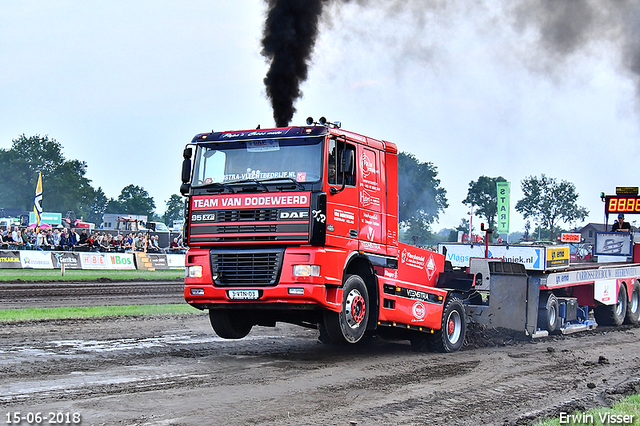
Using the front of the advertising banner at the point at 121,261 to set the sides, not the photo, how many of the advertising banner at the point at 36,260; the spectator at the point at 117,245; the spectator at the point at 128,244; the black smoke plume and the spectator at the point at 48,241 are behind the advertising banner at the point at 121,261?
2

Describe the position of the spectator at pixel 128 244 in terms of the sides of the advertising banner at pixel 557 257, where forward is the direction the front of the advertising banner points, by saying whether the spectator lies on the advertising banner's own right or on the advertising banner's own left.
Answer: on the advertising banner's own right

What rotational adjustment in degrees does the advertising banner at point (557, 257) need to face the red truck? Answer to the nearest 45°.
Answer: approximately 45° to its right

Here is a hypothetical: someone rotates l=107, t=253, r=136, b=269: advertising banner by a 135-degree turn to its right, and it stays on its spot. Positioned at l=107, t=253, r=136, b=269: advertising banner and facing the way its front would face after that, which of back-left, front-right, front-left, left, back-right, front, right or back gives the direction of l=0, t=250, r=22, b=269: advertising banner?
left

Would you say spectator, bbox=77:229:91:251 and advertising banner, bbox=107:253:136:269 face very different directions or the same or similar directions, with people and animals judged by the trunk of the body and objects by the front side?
same or similar directions

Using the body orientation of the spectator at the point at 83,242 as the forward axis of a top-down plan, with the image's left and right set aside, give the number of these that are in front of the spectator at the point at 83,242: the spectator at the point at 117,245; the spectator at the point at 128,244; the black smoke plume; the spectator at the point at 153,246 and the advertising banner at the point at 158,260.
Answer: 1

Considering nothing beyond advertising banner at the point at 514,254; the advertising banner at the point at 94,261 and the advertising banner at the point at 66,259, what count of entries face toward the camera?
3

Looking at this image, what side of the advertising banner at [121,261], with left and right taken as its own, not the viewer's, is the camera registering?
front

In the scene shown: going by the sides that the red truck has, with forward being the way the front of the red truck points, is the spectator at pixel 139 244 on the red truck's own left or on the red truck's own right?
on the red truck's own right

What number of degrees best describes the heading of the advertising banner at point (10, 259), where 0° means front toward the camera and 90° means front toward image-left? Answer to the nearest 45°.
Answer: approximately 0°

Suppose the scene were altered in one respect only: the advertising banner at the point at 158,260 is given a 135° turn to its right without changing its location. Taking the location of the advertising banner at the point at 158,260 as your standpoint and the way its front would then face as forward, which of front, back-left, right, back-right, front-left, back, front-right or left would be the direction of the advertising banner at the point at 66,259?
left

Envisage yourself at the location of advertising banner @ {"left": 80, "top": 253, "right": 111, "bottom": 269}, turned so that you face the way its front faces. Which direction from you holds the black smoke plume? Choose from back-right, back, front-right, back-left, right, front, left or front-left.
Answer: front

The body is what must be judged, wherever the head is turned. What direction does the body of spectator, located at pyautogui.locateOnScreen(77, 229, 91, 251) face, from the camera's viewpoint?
toward the camera

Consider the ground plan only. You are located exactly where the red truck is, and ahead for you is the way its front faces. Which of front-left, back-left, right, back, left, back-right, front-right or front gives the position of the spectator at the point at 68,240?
right

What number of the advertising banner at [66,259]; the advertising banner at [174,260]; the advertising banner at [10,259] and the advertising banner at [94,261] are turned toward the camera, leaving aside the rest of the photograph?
4

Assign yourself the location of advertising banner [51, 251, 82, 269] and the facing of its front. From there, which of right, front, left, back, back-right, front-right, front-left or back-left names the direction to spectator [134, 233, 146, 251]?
back-left

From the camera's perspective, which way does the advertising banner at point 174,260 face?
toward the camera
